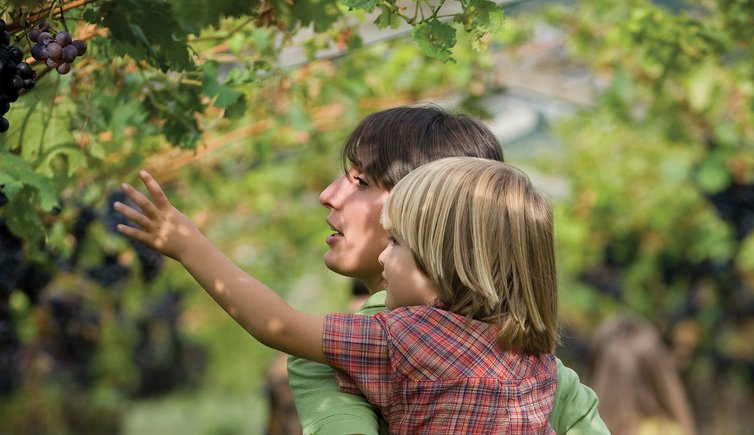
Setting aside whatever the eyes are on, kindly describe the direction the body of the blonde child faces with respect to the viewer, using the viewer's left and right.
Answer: facing away from the viewer and to the left of the viewer

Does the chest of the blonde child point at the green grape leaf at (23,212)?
yes

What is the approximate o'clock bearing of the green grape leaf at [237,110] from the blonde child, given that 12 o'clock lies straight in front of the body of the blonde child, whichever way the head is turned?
The green grape leaf is roughly at 1 o'clock from the blonde child.

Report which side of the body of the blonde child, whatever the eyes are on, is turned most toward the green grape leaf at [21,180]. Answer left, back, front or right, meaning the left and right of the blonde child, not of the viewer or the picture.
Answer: front

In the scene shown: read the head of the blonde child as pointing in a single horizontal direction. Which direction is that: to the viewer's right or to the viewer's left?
to the viewer's left

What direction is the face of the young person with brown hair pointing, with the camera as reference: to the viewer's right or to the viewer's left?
to the viewer's left

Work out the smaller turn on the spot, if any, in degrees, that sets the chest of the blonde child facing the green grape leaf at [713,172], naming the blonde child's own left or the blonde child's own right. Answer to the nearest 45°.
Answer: approximately 90° to the blonde child's own right

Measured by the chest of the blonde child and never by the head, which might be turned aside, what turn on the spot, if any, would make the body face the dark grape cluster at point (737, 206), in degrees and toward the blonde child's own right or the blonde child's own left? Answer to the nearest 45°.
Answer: approximately 90° to the blonde child's own right
